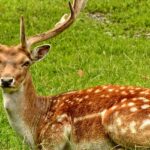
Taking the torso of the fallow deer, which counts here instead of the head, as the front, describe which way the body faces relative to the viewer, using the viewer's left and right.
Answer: facing to the left of the viewer
